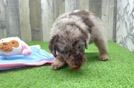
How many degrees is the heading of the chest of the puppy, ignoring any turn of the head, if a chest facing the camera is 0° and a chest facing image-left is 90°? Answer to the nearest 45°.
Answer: approximately 45°
